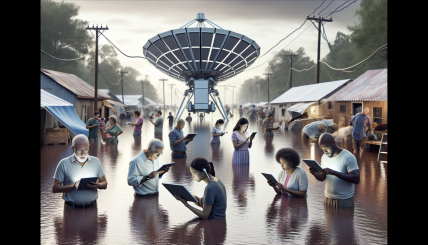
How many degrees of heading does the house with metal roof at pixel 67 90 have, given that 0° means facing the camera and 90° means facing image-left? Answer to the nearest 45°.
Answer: approximately 315°

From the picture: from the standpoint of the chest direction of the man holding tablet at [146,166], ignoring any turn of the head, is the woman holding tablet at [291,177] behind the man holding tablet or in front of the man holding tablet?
in front

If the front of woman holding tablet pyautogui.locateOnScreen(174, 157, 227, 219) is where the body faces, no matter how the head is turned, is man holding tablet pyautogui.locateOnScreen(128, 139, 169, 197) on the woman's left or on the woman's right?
on the woman's right

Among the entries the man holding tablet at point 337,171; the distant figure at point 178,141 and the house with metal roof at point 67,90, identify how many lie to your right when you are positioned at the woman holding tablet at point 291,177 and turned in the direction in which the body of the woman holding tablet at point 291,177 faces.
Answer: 2

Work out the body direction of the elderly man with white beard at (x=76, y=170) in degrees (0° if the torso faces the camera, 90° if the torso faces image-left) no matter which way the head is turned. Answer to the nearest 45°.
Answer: approximately 0°

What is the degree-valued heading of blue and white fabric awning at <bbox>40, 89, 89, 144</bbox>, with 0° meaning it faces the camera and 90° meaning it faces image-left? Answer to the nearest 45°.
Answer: approximately 315°

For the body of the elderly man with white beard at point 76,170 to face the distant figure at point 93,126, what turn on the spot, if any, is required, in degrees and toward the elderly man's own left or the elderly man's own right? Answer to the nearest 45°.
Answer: approximately 180°
